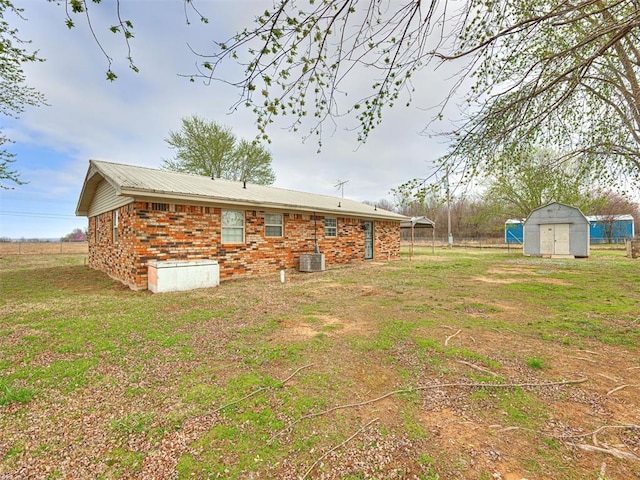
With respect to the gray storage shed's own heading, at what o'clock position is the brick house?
The brick house is roughly at 1 o'clock from the gray storage shed.

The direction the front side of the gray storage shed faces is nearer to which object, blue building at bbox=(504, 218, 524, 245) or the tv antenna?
the tv antenna

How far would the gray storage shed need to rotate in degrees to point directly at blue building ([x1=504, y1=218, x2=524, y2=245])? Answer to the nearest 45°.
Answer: approximately 180°

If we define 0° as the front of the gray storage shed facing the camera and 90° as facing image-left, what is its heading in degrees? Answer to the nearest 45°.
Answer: approximately 0°

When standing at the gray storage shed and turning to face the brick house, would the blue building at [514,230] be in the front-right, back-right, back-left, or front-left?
back-right

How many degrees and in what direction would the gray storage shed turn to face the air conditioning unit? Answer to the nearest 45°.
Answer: approximately 45° to its right

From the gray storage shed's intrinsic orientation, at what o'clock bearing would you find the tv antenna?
The tv antenna is roughly at 2 o'clock from the gray storage shed.

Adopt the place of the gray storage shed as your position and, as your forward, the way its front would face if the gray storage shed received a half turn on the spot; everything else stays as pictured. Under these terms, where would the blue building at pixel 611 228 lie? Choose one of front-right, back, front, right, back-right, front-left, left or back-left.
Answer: front
